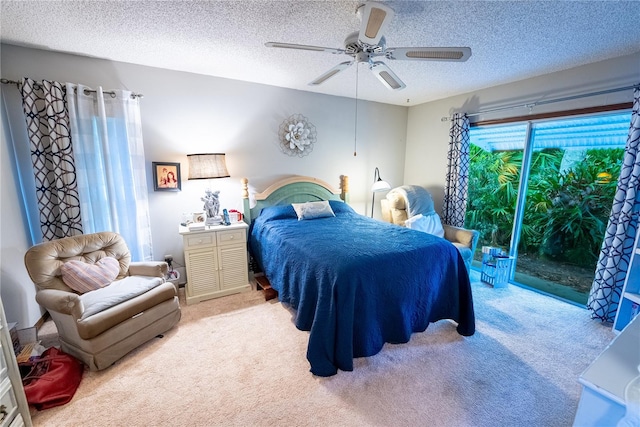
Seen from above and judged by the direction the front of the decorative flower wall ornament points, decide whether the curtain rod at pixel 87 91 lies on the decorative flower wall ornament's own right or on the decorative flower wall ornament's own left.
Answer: on the decorative flower wall ornament's own right

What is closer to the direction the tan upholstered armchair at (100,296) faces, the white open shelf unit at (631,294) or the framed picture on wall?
the white open shelf unit

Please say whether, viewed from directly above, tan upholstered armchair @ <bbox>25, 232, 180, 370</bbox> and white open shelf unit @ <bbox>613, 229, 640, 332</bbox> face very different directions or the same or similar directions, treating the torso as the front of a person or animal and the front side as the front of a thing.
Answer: very different directions

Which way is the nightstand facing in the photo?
toward the camera

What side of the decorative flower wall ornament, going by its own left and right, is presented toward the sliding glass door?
left

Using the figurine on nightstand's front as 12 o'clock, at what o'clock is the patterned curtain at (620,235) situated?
The patterned curtain is roughly at 10 o'clock from the figurine on nightstand.

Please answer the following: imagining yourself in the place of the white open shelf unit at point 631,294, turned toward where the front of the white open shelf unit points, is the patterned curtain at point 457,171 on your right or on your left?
on your right

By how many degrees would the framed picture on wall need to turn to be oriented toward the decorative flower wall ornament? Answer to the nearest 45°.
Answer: approximately 90° to its left

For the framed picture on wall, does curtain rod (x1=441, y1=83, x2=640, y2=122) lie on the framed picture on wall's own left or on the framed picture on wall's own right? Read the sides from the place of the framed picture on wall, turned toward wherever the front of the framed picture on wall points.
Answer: on the framed picture on wall's own left

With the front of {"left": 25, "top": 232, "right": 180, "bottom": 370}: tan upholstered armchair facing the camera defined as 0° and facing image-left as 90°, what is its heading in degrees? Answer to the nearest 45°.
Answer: approximately 315°

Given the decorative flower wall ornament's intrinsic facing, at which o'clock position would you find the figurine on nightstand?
The figurine on nightstand is roughly at 2 o'clock from the decorative flower wall ornament.

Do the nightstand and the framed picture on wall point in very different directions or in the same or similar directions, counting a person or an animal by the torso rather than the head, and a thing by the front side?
same or similar directions

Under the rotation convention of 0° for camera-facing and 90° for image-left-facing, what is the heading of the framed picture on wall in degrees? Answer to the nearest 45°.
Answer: approximately 0°

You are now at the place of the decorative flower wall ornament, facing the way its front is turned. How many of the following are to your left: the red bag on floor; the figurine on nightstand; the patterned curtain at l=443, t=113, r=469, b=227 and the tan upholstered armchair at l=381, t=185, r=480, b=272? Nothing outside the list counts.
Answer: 2

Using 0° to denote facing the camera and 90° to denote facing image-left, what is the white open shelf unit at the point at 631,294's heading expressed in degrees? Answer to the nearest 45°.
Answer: approximately 45°

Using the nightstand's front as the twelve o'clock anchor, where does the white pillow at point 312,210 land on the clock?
The white pillow is roughly at 9 o'clock from the nightstand.
